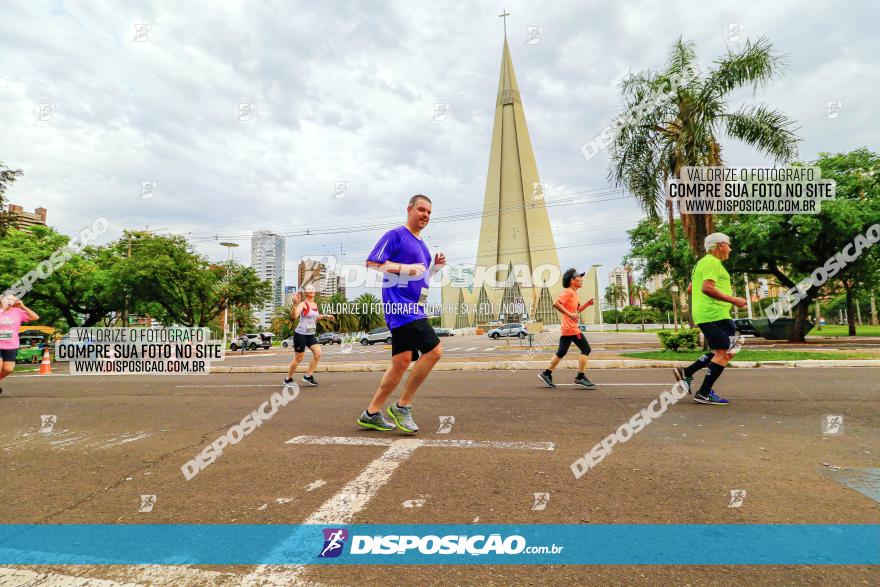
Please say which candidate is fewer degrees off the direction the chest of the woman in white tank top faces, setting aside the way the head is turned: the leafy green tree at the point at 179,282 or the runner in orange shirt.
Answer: the runner in orange shirt

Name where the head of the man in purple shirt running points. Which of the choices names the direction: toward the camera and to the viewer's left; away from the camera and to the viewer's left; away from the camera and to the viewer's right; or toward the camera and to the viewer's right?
toward the camera and to the viewer's right

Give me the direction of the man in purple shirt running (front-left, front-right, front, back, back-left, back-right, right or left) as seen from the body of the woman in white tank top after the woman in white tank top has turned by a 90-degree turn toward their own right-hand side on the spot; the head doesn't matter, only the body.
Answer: front-left

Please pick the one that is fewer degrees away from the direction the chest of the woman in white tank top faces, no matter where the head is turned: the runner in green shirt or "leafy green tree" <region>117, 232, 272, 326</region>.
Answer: the runner in green shirt

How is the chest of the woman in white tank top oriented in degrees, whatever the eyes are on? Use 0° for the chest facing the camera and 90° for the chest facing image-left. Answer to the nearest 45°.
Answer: approximately 315°
